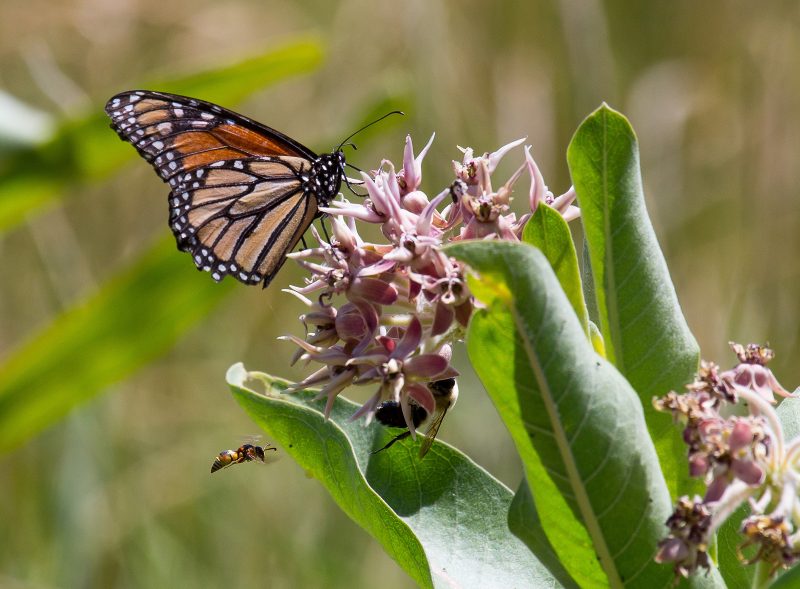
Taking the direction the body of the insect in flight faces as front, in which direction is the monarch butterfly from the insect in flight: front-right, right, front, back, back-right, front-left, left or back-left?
left

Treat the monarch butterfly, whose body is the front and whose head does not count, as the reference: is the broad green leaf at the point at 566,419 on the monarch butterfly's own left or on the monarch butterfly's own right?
on the monarch butterfly's own right

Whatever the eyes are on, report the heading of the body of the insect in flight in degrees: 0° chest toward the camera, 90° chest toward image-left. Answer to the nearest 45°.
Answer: approximately 270°

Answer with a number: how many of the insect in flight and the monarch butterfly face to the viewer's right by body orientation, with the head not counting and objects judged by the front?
2

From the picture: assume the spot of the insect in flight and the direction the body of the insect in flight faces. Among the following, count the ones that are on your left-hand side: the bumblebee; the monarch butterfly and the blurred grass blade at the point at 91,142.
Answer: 2

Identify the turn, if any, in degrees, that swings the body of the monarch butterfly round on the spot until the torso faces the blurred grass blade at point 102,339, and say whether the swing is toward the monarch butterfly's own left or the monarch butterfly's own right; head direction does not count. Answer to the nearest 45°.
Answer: approximately 135° to the monarch butterfly's own left

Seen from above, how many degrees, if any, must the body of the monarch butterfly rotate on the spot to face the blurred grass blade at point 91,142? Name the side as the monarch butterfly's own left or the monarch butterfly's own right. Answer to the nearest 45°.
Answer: approximately 135° to the monarch butterfly's own left

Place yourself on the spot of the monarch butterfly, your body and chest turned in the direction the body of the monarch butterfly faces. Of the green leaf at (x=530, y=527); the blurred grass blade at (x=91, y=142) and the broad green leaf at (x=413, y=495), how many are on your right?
2

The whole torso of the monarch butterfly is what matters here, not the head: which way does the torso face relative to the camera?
to the viewer's right
